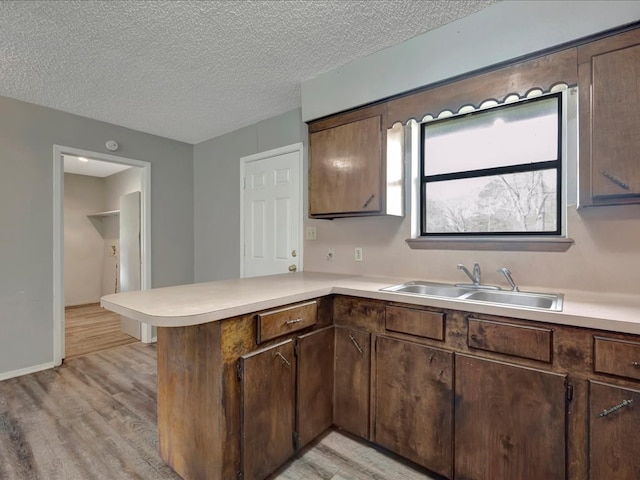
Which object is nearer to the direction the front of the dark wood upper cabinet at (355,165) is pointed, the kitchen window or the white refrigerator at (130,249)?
the white refrigerator

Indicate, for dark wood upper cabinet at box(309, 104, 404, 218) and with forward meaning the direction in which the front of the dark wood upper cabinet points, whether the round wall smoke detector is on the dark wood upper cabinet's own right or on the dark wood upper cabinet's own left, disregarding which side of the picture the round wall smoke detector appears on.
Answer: on the dark wood upper cabinet's own right

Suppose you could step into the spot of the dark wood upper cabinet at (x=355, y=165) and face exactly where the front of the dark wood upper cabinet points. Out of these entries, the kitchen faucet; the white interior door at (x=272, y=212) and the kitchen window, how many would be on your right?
1

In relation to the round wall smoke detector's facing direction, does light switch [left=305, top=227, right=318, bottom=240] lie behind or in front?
in front

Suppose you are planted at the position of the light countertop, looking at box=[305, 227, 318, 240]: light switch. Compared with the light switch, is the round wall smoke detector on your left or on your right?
left

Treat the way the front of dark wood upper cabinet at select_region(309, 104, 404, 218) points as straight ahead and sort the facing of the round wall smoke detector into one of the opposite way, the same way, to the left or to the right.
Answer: to the left

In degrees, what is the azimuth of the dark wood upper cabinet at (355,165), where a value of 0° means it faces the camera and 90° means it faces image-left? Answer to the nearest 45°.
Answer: approximately 45°

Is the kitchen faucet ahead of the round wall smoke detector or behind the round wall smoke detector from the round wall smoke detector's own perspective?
ahead

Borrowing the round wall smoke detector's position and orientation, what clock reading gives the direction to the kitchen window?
The kitchen window is roughly at 11 o'clock from the round wall smoke detector.

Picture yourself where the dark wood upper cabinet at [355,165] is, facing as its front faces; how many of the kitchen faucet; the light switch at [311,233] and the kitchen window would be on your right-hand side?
1

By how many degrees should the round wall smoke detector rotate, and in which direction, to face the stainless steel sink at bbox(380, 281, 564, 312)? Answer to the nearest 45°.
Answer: approximately 45° to its left

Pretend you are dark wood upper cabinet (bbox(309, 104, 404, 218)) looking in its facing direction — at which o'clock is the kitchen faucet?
The kitchen faucet is roughly at 8 o'clock from the dark wood upper cabinet.
